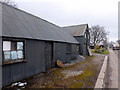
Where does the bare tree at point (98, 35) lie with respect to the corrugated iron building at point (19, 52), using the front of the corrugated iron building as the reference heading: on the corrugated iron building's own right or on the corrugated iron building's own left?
on the corrugated iron building's own left

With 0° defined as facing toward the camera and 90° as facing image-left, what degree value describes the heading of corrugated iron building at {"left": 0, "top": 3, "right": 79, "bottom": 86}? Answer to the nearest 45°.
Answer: approximately 315°
